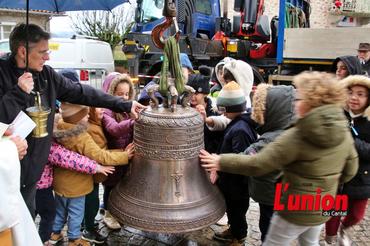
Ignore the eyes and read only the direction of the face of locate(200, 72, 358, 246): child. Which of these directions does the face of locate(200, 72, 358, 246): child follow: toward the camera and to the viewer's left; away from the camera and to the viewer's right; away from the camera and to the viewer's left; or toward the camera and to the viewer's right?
away from the camera and to the viewer's left

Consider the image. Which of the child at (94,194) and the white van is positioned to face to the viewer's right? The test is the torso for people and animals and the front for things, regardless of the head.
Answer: the child

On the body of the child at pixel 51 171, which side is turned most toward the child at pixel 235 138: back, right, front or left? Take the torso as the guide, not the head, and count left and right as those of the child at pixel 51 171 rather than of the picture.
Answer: front

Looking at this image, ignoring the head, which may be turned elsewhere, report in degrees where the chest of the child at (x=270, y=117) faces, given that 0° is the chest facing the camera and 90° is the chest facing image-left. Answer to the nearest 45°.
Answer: approximately 90°

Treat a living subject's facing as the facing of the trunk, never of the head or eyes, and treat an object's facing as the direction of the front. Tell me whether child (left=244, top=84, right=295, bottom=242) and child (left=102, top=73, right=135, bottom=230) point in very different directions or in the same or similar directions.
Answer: very different directions

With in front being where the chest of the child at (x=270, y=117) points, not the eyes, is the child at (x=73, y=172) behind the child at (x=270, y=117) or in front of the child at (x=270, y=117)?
in front

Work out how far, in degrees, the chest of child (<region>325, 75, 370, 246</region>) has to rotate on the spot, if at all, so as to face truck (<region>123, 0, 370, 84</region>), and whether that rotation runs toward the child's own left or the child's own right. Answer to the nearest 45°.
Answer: approximately 135° to the child's own right

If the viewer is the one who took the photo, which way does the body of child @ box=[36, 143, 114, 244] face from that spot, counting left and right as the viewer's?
facing to the right of the viewer

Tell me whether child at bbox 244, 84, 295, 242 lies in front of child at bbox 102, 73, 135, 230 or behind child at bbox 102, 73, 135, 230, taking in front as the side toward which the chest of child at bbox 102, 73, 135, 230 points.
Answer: in front

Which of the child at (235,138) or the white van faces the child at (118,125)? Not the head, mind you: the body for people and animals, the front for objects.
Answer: the child at (235,138)

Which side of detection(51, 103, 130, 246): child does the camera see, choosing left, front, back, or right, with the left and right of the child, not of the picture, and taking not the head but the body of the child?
right

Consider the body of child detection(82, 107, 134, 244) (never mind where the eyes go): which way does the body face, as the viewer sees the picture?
to the viewer's right

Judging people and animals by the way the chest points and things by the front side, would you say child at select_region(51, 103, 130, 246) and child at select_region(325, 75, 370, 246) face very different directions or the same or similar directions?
very different directions
